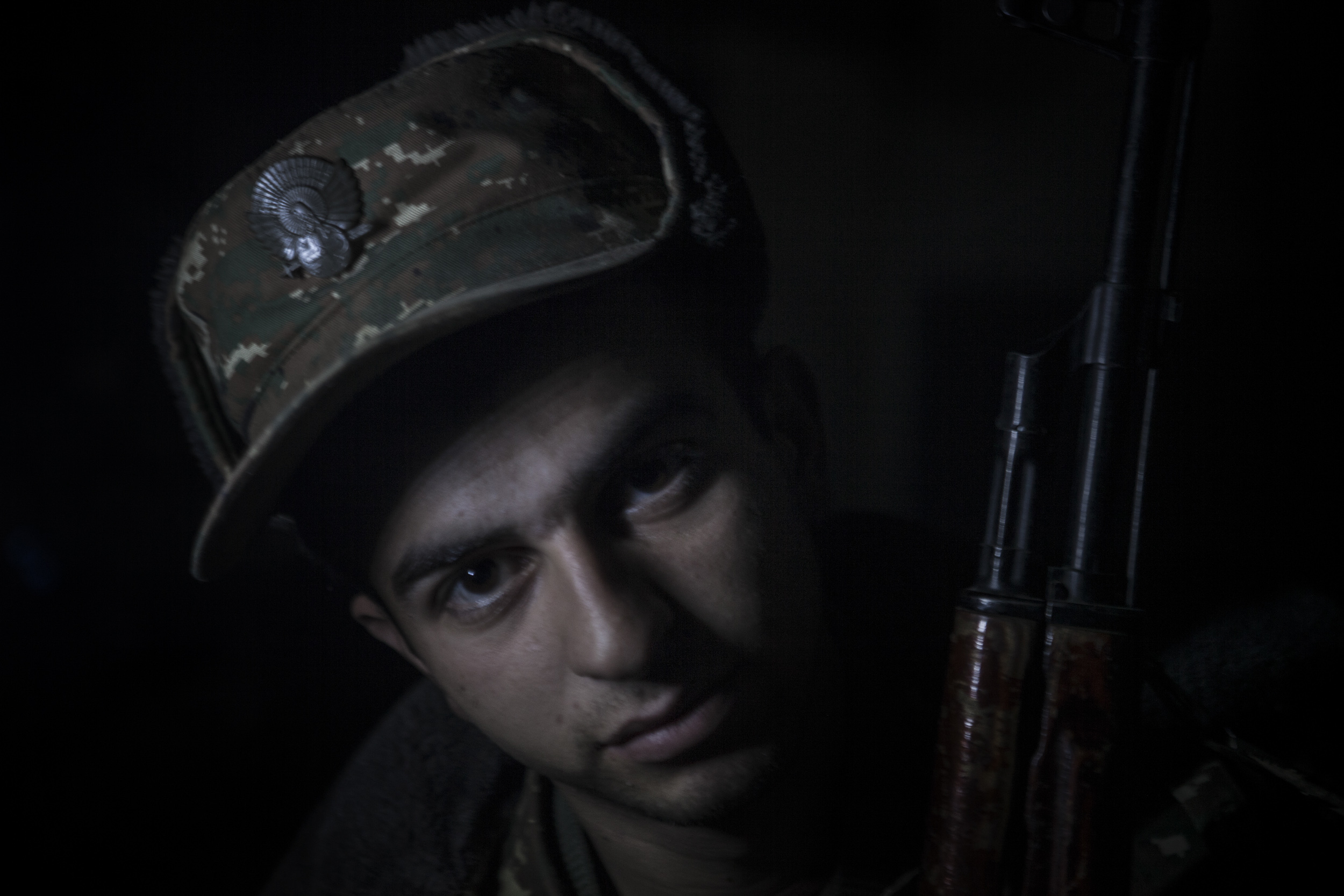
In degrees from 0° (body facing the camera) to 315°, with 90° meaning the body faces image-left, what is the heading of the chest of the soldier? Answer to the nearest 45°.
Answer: approximately 0°
